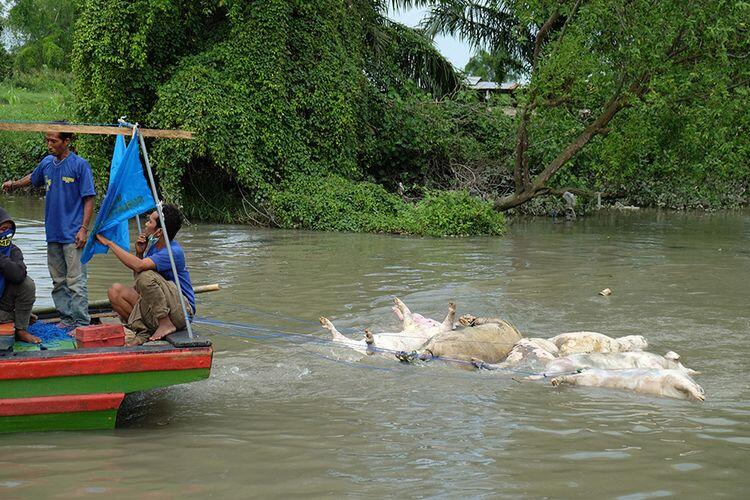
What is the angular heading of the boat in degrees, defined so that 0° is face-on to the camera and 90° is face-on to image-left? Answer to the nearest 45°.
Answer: approximately 90°

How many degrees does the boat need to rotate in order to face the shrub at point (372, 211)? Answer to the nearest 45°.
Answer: approximately 135° to its right

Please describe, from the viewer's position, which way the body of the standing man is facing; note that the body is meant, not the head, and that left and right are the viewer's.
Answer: facing the viewer and to the left of the viewer

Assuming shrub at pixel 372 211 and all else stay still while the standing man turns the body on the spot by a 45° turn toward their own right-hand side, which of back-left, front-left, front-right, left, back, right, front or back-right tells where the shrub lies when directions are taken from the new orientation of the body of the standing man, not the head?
back-right

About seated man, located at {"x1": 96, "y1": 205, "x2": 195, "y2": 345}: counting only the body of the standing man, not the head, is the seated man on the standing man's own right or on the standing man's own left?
on the standing man's own left

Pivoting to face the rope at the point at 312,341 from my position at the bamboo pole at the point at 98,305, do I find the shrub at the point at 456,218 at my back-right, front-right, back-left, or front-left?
front-left

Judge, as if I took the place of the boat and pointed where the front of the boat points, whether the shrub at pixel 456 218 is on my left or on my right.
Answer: on my right
